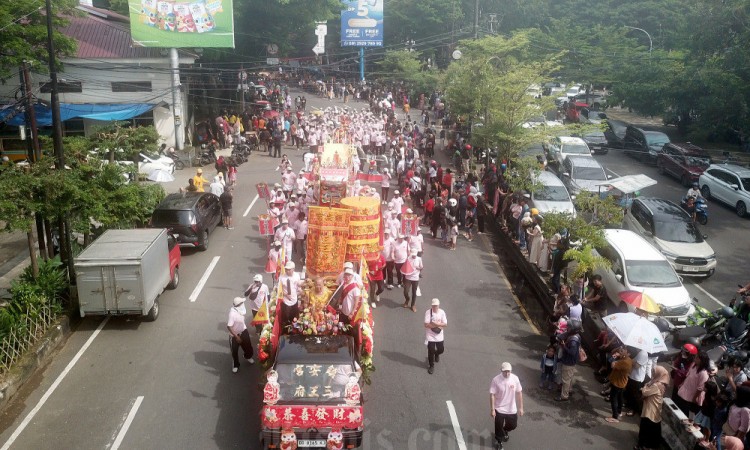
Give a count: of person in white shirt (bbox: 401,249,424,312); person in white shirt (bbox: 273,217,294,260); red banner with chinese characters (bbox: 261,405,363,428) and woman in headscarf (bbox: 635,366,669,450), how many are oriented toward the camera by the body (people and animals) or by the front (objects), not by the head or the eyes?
3

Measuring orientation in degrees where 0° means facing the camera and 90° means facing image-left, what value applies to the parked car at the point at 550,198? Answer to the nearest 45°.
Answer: approximately 0°

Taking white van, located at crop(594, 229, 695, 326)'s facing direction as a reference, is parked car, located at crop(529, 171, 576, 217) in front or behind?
behind

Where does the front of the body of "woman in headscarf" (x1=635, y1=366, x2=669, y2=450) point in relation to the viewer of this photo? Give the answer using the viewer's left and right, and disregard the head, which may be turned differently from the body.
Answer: facing to the left of the viewer

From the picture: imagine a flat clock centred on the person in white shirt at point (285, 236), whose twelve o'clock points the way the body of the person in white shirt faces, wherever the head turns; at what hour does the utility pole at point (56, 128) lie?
The utility pole is roughly at 3 o'clock from the person in white shirt.

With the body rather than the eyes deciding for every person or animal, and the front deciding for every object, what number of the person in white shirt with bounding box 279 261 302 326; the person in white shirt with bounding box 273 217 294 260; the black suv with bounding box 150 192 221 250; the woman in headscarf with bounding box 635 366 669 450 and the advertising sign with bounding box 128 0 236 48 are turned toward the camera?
3

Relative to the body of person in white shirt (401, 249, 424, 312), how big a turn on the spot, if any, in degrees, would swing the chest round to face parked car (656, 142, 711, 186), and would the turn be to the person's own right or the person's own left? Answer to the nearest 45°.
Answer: approximately 135° to the person's own left

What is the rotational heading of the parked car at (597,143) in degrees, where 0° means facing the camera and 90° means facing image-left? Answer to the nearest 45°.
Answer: approximately 315°

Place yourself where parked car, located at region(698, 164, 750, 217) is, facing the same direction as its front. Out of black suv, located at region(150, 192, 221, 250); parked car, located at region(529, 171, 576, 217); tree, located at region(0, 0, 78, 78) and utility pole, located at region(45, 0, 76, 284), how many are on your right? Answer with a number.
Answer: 4

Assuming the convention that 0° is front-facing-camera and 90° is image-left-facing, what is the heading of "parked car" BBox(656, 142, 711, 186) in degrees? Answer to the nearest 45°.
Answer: approximately 315°

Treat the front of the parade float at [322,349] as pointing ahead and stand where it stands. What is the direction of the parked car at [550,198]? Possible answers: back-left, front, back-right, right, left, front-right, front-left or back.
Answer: back-left

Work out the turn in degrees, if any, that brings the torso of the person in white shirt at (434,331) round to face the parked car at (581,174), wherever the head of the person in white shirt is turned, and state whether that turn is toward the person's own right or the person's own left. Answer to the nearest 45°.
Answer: approximately 180°

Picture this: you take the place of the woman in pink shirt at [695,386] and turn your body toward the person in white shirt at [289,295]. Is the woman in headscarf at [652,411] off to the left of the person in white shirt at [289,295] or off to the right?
left

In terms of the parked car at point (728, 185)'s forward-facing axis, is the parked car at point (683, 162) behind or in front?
behind

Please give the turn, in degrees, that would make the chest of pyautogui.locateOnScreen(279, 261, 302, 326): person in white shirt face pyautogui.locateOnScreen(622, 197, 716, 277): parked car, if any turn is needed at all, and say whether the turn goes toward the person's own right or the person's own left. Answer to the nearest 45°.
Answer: approximately 135° to the person's own left
